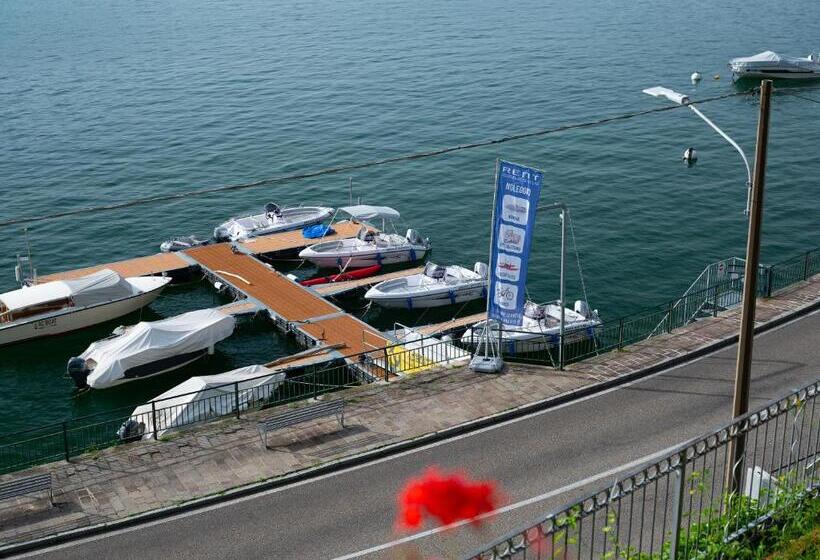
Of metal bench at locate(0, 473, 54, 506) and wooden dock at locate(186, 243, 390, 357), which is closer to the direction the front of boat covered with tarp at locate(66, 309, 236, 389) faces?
the wooden dock

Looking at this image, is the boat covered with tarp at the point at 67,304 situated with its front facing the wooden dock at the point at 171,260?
yes

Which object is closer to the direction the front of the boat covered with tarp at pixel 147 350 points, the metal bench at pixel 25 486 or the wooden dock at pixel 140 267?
the wooden dock

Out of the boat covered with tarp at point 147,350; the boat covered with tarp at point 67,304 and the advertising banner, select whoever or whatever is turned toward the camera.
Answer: the advertising banner

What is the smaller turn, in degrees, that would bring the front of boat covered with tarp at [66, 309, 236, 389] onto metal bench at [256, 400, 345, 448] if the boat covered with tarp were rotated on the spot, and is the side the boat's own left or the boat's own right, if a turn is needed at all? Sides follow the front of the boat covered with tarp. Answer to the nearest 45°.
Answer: approximately 135° to the boat's own right

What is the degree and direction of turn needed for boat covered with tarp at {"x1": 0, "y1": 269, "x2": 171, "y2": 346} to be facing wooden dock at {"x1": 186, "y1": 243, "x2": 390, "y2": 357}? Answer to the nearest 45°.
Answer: approximately 45° to its right

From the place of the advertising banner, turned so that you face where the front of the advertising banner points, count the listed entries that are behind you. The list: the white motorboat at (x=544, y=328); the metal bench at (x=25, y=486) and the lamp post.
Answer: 1

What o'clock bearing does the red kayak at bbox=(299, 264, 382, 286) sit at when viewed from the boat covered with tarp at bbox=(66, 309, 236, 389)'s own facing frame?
The red kayak is roughly at 12 o'clock from the boat covered with tarp.

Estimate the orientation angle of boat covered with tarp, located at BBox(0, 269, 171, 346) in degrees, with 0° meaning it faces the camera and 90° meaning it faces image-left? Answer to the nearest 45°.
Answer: approximately 225°

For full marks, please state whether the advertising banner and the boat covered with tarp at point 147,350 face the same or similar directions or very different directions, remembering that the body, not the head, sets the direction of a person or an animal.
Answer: very different directions

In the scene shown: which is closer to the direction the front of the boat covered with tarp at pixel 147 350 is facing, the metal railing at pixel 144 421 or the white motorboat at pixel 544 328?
the white motorboat

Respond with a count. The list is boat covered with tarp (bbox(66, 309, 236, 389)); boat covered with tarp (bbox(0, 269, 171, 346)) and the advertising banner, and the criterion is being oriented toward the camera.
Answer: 1

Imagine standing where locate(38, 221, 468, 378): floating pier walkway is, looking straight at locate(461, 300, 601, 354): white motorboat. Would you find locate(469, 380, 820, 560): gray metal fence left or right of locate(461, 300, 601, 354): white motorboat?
right

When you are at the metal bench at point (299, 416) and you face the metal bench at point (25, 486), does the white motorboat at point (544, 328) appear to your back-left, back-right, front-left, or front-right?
back-right

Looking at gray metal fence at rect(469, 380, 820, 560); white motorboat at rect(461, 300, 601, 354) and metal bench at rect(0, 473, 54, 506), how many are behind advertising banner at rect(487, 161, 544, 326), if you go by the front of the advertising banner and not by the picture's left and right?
1
